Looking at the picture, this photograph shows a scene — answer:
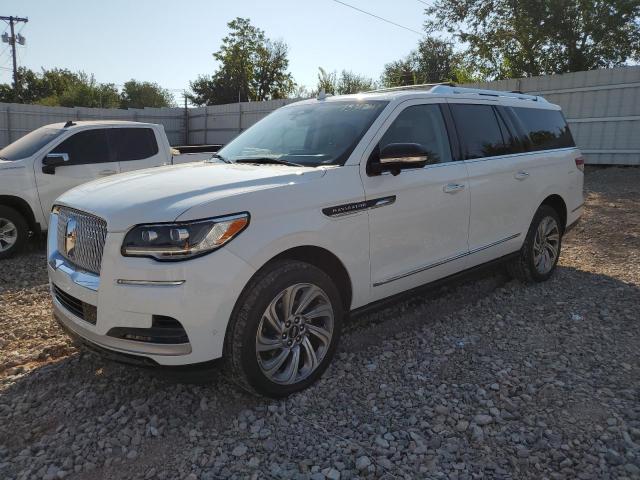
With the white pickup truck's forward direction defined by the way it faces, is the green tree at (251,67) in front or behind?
behind

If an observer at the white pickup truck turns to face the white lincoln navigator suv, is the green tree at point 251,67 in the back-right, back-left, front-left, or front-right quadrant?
back-left

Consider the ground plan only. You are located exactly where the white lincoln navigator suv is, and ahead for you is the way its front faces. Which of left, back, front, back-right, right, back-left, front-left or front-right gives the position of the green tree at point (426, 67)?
back-right

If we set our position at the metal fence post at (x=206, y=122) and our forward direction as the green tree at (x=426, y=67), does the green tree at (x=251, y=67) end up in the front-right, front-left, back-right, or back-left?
front-left

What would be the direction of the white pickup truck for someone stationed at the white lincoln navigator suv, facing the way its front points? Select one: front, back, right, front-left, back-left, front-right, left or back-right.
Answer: right

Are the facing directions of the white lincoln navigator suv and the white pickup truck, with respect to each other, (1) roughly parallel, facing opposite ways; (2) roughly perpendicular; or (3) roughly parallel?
roughly parallel

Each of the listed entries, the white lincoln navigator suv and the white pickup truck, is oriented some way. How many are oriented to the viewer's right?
0

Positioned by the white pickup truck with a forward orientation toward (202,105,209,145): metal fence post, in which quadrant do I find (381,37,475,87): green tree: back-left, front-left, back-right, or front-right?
front-right

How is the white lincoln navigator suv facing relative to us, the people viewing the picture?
facing the viewer and to the left of the viewer

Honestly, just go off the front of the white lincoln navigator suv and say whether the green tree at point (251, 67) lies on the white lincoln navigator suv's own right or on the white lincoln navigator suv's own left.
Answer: on the white lincoln navigator suv's own right

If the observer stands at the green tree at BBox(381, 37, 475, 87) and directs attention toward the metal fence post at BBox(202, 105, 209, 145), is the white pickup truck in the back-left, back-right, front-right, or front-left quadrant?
front-left

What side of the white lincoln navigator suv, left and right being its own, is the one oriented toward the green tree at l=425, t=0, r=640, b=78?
back

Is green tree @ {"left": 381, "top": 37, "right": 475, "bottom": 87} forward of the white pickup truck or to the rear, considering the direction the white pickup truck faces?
to the rear

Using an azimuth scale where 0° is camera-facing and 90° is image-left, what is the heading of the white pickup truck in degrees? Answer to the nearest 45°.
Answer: approximately 45°

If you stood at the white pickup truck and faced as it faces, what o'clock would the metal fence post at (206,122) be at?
The metal fence post is roughly at 5 o'clock from the white pickup truck.
